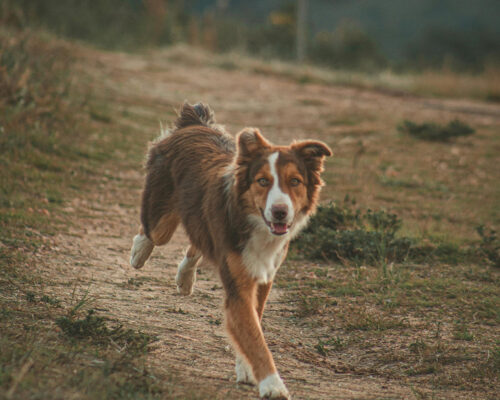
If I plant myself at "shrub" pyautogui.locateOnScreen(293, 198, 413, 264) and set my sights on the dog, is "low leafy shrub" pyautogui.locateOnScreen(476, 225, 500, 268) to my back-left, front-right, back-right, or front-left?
back-left

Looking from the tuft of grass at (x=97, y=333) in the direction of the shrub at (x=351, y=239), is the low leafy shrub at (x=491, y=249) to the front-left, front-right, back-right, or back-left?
front-right

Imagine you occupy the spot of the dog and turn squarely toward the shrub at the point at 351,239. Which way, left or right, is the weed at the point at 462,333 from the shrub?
right

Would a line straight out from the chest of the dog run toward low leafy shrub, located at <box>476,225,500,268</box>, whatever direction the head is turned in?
no

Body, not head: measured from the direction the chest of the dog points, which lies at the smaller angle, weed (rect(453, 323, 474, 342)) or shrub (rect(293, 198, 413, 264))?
the weed

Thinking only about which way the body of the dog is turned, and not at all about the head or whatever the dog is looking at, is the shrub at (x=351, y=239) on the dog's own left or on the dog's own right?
on the dog's own left

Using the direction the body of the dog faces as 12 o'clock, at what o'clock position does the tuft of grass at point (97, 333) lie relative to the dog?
The tuft of grass is roughly at 4 o'clock from the dog.

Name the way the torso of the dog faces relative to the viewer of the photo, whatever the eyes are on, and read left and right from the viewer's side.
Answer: facing the viewer and to the right of the viewer

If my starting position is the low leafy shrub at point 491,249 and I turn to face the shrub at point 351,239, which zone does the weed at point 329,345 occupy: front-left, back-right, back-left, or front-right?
front-left

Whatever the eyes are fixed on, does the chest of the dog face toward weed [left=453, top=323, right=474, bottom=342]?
no

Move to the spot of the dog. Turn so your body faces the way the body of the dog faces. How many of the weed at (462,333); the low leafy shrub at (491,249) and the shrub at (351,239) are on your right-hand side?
0

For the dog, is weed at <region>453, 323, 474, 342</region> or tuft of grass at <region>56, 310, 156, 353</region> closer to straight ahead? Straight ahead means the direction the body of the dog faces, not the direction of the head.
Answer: the weed
